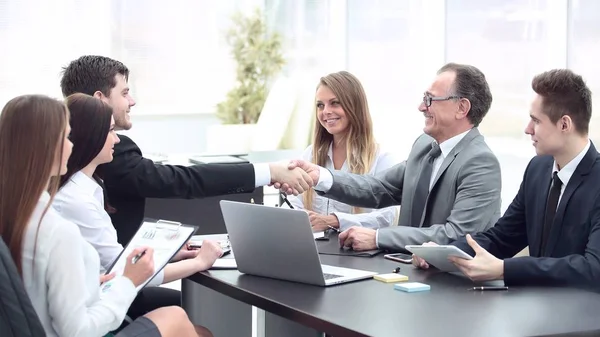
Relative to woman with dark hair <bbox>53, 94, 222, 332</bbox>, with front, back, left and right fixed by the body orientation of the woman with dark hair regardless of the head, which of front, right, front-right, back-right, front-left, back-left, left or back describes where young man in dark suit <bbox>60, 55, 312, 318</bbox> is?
left

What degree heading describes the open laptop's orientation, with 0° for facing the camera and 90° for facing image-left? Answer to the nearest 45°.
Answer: approximately 225°

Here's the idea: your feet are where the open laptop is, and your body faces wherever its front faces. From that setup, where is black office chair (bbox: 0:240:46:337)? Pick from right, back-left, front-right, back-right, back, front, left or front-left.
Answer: back

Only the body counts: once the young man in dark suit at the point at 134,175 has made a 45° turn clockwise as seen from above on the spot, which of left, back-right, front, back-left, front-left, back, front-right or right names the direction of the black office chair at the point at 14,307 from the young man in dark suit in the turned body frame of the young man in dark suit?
front-right

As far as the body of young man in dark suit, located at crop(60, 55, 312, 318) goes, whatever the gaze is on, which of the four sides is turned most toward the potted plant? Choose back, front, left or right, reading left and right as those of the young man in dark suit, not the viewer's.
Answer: left

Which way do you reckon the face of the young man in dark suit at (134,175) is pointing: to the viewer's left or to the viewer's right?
to the viewer's right

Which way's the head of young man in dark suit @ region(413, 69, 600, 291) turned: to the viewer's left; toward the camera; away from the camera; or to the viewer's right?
to the viewer's left

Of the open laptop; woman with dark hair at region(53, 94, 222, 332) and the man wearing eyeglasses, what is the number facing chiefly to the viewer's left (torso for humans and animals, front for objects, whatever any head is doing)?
1

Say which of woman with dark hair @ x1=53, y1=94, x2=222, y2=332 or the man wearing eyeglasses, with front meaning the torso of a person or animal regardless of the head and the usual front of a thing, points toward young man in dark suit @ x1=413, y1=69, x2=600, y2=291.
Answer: the woman with dark hair

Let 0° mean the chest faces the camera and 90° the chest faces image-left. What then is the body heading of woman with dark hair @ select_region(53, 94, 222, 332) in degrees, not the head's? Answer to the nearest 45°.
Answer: approximately 270°

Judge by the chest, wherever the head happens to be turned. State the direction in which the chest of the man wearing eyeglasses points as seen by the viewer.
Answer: to the viewer's left

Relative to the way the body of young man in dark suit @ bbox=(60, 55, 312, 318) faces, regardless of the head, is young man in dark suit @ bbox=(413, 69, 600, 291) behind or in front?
in front

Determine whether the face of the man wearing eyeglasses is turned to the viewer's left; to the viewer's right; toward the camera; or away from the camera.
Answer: to the viewer's left

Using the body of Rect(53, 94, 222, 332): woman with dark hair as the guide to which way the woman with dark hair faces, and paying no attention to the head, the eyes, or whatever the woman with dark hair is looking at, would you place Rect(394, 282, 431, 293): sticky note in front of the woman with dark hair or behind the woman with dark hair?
in front

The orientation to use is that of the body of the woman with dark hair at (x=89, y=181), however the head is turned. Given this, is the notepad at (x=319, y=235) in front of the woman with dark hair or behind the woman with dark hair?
in front

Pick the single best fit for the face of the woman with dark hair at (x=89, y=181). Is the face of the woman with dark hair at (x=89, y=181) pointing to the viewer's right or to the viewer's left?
to the viewer's right

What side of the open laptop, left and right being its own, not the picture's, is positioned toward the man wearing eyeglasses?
front
